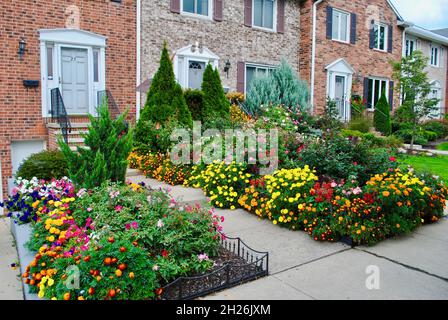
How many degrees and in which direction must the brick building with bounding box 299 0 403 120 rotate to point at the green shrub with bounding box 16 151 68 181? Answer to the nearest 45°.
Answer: approximately 45° to its right

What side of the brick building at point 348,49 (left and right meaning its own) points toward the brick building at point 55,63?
right

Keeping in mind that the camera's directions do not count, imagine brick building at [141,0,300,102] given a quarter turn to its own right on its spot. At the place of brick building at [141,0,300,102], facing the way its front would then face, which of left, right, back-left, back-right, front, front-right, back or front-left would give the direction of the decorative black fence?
front-left

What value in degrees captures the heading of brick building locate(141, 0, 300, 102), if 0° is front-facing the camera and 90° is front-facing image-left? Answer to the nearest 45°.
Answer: approximately 315°

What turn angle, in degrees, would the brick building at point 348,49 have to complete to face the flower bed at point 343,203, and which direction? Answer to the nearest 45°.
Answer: approximately 45° to its right

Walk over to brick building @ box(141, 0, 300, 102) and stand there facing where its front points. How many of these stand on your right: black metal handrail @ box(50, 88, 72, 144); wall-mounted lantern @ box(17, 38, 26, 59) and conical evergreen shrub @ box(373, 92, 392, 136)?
2

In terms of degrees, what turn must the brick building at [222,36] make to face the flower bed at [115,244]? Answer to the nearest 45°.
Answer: approximately 45° to its right

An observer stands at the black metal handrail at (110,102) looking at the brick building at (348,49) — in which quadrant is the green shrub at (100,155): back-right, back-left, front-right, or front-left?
back-right

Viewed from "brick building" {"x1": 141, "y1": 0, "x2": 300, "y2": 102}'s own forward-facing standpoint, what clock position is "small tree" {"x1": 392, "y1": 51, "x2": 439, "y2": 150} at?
The small tree is roughly at 10 o'clock from the brick building.

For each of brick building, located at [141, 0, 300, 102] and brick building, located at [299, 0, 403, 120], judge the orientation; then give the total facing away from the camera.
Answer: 0
